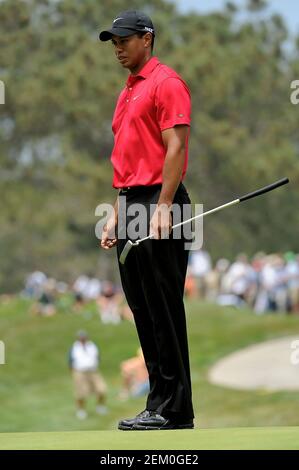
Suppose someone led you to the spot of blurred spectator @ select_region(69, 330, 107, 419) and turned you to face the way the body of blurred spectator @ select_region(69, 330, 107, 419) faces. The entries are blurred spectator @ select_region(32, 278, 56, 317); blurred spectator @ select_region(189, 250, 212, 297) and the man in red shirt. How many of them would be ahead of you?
1

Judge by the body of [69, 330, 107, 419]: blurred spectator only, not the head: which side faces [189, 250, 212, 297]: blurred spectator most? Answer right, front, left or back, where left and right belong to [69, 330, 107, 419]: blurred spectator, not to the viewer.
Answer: back

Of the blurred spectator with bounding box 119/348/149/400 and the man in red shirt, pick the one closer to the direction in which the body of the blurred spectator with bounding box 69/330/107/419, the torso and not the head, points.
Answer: the man in red shirt

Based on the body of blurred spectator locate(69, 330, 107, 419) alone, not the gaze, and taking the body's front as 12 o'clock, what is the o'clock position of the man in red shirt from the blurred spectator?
The man in red shirt is roughly at 12 o'clock from the blurred spectator.

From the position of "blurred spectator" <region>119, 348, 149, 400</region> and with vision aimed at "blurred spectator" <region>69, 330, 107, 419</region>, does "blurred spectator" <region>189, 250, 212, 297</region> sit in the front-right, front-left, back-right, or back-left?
back-right

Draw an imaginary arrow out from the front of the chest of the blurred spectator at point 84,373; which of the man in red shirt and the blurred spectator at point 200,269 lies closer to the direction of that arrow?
the man in red shirt

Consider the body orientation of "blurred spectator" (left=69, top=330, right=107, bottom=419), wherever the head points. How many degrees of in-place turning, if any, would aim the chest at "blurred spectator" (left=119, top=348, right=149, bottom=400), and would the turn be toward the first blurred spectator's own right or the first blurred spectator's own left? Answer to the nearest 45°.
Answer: approximately 135° to the first blurred spectator's own left

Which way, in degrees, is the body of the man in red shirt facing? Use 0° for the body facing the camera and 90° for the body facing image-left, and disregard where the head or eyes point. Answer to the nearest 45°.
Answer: approximately 45°

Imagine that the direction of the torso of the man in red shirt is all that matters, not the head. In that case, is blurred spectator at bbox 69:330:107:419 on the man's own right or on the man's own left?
on the man's own right

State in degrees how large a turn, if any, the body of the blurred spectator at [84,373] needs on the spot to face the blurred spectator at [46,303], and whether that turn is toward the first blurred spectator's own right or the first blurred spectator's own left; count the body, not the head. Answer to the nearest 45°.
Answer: approximately 180°

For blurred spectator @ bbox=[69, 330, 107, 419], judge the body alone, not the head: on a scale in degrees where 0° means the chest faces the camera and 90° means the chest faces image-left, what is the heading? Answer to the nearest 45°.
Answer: approximately 0°

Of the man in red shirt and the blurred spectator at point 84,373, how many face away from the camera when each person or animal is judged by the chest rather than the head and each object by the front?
0

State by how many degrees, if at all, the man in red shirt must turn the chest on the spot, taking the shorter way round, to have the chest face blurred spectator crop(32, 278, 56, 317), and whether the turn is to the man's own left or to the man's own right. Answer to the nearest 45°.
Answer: approximately 135° to the man's own right

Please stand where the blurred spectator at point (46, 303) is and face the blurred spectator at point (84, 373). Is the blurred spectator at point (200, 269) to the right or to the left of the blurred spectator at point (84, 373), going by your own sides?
left
